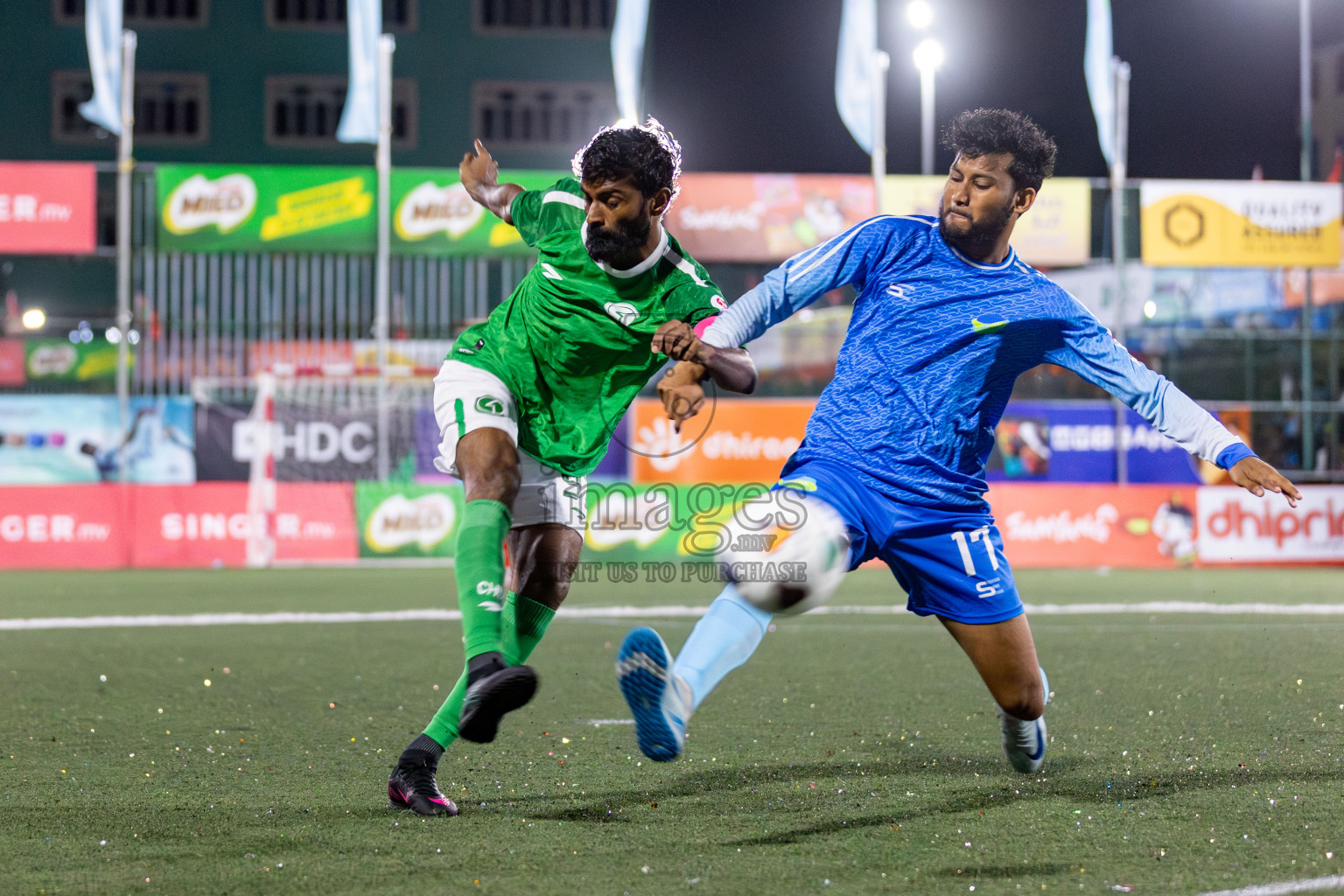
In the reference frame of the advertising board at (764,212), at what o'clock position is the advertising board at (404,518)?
the advertising board at (404,518) is roughly at 2 o'clock from the advertising board at (764,212).

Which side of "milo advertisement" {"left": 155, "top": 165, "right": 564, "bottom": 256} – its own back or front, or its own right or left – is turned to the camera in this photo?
front

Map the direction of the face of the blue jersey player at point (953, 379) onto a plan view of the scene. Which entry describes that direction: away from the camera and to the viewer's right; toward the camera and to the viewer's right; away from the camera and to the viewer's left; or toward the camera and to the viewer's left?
toward the camera and to the viewer's left

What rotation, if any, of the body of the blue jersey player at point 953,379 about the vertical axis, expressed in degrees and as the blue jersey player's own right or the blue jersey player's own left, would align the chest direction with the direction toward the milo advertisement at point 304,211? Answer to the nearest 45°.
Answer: approximately 135° to the blue jersey player's own right

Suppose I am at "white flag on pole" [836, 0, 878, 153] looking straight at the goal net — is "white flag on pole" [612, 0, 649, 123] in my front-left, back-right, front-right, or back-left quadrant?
front-right

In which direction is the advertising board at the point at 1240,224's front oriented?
toward the camera

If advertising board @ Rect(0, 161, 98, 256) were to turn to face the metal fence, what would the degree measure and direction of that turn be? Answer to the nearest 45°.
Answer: approximately 90° to its left

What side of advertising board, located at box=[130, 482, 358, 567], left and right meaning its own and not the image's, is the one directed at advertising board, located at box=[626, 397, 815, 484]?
left

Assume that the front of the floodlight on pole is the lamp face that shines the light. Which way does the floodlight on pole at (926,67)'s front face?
toward the camera

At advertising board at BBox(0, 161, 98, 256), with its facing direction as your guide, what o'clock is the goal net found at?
The goal net is roughly at 10 o'clock from the advertising board.

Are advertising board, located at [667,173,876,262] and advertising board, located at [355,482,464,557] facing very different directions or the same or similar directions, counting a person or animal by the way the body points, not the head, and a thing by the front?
same or similar directions

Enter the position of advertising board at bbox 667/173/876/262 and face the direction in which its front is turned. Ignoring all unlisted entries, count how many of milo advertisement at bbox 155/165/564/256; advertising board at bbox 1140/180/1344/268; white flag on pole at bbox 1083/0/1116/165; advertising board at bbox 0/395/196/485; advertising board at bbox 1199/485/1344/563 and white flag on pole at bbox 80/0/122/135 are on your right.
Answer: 3

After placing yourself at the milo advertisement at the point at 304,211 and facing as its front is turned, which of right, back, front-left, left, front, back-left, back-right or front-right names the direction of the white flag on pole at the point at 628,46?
left

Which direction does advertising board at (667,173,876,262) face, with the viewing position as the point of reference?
facing the viewer
